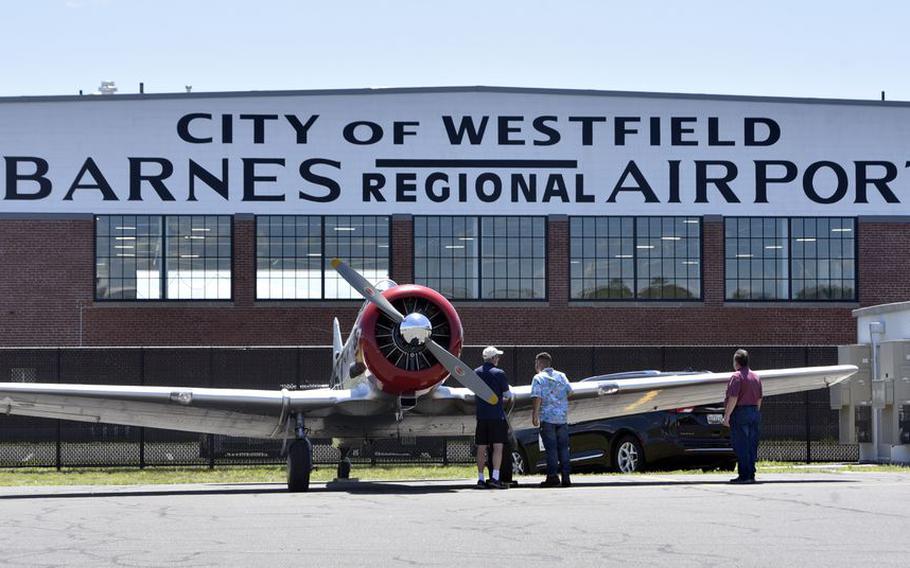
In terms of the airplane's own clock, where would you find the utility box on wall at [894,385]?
The utility box on wall is roughly at 8 o'clock from the airplane.

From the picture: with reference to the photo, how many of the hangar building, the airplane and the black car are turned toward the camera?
2

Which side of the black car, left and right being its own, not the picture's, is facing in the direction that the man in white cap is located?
left

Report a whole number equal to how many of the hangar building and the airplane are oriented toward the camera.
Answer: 2

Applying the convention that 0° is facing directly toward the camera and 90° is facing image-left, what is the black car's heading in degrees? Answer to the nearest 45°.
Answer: approximately 135°

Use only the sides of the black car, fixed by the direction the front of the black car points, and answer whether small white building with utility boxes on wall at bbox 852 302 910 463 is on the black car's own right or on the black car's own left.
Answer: on the black car's own right

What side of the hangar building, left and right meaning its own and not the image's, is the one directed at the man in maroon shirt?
front

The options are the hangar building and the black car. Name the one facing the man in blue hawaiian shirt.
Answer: the hangar building

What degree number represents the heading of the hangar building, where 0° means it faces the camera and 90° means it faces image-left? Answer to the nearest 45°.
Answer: approximately 0°

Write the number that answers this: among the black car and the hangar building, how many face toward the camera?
1

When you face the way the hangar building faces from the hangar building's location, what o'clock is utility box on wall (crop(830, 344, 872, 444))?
The utility box on wall is roughly at 11 o'clock from the hangar building.
